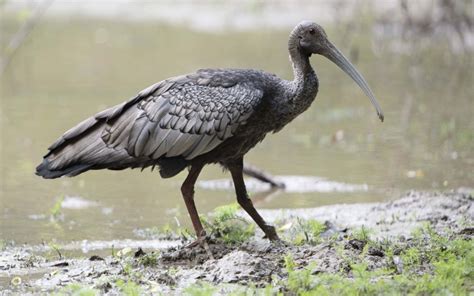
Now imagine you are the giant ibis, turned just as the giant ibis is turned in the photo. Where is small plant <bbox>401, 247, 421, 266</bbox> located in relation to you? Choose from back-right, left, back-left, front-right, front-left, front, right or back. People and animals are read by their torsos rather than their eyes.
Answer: front-right

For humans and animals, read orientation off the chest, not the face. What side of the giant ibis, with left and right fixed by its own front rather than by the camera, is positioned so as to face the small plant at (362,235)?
front

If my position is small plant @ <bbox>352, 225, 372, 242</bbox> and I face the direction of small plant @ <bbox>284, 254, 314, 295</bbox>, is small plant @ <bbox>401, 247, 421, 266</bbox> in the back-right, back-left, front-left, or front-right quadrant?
front-left

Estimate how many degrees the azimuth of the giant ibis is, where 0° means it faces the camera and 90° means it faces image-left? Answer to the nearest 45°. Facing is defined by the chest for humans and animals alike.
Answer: approximately 270°
